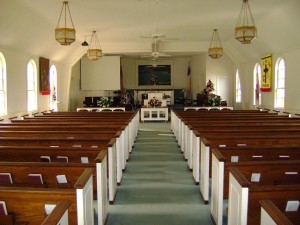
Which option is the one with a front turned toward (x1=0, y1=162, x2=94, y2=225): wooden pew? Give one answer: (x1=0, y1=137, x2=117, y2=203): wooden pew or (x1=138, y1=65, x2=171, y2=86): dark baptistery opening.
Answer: the dark baptistery opening

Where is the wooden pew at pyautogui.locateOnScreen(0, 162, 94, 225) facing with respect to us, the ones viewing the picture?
facing away from the viewer

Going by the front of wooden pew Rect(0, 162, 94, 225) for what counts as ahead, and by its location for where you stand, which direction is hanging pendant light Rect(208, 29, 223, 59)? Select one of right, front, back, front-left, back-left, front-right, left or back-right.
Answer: front-right

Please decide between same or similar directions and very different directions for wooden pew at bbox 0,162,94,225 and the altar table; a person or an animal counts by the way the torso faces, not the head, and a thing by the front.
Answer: very different directions

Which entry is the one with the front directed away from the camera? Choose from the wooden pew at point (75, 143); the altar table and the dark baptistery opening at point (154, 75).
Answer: the wooden pew

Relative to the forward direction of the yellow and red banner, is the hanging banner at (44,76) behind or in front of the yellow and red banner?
in front

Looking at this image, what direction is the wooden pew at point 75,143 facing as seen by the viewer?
away from the camera

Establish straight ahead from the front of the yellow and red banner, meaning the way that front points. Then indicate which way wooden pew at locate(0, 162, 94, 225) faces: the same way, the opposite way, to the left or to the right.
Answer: to the right

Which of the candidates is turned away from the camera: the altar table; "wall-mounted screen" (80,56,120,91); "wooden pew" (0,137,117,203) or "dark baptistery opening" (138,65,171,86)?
the wooden pew

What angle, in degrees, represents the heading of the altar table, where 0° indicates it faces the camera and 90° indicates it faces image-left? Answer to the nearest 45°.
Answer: approximately 0°

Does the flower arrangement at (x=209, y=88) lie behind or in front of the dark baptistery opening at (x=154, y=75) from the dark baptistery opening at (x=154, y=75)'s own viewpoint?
in front

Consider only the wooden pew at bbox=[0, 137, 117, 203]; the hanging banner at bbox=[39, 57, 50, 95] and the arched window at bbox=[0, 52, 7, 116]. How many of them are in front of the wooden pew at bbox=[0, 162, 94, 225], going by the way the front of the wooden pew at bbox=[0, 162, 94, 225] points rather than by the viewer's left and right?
3
